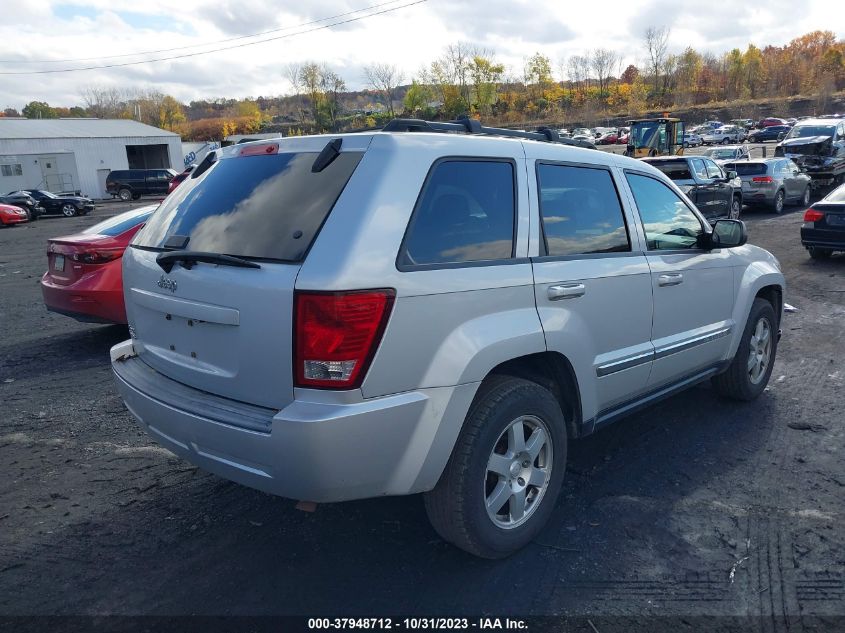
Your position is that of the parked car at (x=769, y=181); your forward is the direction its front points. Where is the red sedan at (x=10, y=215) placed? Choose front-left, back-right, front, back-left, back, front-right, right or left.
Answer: back-left

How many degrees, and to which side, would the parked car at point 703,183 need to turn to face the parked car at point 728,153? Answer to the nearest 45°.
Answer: approximately 45° to its left

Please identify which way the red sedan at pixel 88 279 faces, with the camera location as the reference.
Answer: facing away from the viewer and to the right of the viewer

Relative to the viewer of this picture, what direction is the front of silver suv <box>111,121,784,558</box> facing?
facing away from the viewer and to the right of the viewer

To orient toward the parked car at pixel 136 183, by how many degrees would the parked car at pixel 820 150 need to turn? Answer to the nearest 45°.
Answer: approximately 45° to its right

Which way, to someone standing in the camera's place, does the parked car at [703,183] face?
facing away from the viewer and to the right of the viewer

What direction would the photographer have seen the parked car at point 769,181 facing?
facing away from the viewer and to the right of the viewer

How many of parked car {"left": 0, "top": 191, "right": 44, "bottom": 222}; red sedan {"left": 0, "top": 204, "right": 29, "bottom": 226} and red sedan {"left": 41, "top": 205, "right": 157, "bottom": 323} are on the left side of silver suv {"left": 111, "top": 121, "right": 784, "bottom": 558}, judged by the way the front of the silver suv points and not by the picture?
3

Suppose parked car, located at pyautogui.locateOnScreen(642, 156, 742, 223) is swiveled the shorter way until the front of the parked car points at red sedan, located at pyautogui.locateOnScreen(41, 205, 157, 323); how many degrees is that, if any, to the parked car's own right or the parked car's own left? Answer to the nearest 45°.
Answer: approximately 180°

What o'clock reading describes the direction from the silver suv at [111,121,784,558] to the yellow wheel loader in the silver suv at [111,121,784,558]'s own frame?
The yellow wheel loader is roughly at 11 o'clock from the silver suv.
